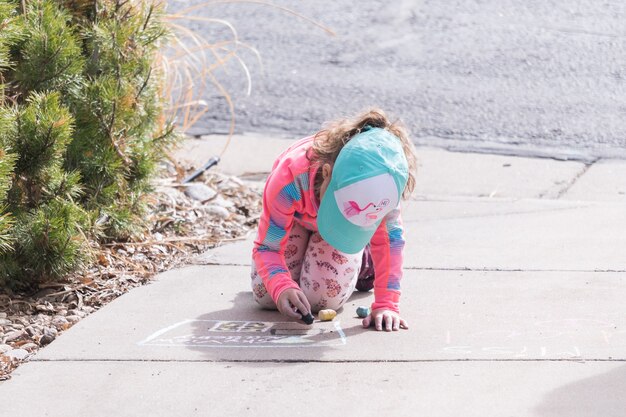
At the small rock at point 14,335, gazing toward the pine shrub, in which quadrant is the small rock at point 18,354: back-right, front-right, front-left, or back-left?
back-right

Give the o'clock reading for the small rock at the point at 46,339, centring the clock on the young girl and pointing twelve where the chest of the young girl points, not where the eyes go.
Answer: The small rock is roughly at 3 o'clock from the young girl.

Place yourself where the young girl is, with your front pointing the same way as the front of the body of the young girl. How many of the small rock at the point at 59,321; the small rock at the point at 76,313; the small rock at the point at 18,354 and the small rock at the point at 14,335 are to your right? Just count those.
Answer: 4

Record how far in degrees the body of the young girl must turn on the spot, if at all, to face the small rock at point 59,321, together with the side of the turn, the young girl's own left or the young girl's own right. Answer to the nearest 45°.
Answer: approximately 90° to the young girl's own right

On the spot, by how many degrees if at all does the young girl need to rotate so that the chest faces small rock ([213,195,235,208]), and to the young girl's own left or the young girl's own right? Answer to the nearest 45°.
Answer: approximately 180°

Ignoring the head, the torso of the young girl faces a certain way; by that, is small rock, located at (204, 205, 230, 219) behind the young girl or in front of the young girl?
behind

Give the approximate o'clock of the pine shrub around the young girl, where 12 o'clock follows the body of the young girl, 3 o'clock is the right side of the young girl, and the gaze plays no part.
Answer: The pine shrub is roughly at 4 o'clock from the young girl.

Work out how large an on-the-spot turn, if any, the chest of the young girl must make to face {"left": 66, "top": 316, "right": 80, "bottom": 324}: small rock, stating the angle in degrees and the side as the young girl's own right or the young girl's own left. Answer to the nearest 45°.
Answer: approximately 90° to the young girl's own right

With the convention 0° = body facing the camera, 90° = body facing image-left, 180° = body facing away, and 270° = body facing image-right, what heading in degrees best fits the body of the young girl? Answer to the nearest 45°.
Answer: approximately 0°

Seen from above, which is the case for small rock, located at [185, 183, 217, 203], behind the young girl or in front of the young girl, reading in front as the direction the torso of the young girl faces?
behind
